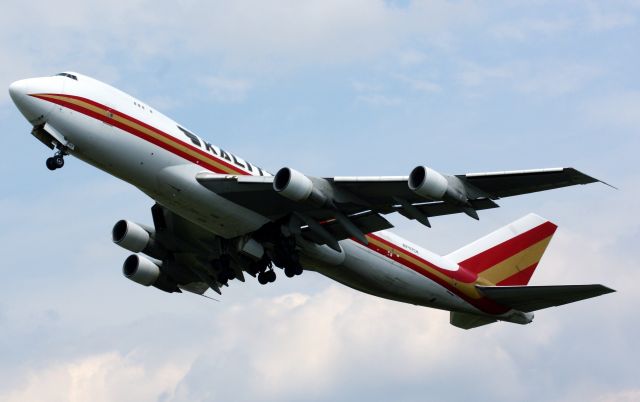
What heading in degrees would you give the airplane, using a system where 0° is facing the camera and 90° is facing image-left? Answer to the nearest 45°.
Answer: approximately 45°
